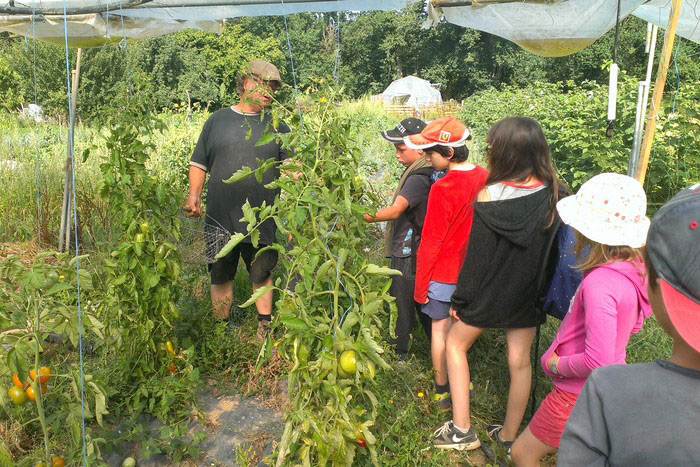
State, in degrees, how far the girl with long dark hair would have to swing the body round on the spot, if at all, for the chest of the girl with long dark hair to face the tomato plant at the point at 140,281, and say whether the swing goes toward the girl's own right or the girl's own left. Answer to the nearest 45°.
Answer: approximately 45° to the girl's own left

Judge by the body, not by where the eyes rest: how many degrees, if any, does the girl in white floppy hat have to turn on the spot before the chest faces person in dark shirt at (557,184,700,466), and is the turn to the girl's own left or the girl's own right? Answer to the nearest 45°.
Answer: approximately 90° to the girl's own left

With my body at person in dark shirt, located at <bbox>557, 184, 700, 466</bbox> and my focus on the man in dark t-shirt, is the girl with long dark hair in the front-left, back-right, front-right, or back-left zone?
front-right

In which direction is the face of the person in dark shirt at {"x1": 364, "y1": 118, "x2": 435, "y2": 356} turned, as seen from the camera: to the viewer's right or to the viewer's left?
to the viewer's left

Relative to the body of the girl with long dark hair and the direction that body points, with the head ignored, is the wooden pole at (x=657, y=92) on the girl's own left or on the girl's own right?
on the girl's own right

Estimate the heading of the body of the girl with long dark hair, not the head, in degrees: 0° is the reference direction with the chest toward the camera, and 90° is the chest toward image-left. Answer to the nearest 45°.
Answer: approximately 135°

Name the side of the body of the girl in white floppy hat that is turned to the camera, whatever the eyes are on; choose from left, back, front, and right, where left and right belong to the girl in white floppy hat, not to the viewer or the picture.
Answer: left

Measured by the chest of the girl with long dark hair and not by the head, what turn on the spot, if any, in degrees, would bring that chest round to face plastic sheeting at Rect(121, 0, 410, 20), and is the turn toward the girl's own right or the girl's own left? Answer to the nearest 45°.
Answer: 0° — they already face it

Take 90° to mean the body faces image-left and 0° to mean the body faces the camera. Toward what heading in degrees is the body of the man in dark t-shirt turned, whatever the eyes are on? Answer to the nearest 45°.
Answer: approximately 315°

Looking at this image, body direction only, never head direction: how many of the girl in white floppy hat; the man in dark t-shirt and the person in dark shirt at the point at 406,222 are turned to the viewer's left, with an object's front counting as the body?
2

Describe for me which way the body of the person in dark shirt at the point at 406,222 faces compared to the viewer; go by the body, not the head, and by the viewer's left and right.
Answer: facing to the left of the viewer

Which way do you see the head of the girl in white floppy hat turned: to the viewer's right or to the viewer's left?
to the viewer's left

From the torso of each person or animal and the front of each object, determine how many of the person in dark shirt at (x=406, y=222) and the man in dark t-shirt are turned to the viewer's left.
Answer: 1

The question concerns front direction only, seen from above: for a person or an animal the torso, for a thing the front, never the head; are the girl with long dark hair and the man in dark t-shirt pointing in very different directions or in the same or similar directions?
very different directions
